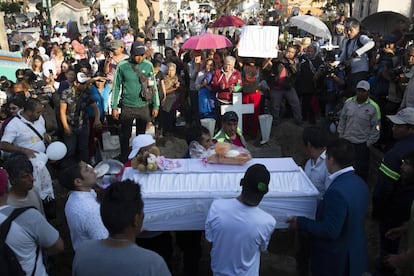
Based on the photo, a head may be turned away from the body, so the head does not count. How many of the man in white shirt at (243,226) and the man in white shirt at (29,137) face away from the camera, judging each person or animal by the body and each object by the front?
1

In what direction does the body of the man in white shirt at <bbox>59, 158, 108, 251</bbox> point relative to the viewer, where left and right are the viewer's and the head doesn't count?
facing to the right of the viewer

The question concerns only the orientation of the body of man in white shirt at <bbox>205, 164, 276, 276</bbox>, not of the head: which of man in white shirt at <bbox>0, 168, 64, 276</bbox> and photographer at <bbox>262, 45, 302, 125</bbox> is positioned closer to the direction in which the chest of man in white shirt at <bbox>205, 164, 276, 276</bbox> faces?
the photographer

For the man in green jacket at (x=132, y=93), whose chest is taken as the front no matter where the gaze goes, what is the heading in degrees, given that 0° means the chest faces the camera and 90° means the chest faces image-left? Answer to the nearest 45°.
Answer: approximately 0°

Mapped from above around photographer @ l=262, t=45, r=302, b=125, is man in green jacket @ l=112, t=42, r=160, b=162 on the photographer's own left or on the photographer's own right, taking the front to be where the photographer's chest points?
on the photographer's own right

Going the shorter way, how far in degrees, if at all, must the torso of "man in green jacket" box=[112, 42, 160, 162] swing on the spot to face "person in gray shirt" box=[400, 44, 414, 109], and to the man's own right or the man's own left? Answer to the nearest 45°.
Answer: approximately 90° to the man's own left

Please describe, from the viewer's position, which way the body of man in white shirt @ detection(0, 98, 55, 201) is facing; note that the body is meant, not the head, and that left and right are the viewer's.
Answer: facing the viewer and to the right of the viewer

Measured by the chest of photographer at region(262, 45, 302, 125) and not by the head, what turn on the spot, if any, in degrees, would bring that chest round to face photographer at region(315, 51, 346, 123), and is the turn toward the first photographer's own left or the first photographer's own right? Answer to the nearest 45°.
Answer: approximately 90° to the first photographer's own left

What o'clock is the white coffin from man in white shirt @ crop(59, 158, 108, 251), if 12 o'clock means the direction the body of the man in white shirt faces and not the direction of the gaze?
The white coffin is roughly at 12 o'clock from the man in white shirt.

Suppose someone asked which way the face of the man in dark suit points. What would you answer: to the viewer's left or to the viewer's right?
to the viewer's left

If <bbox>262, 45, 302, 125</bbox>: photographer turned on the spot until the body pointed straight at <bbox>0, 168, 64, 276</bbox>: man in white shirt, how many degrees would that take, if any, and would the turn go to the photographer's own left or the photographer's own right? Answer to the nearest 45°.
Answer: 0° — they already face them

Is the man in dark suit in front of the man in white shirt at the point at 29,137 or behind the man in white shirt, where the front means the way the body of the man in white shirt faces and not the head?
in front

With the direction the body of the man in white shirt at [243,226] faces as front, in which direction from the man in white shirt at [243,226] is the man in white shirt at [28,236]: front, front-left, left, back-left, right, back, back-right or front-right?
left

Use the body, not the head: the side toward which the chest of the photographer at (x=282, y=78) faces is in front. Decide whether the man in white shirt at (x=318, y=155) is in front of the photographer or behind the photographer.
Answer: in front

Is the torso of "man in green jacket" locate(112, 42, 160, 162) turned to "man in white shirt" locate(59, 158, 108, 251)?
yes

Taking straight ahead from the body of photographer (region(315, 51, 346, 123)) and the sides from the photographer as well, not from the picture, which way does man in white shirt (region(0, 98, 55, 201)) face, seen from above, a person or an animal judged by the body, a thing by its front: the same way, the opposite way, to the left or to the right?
to the left
